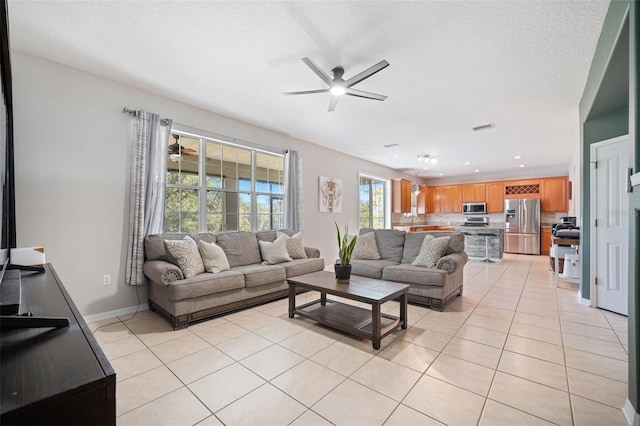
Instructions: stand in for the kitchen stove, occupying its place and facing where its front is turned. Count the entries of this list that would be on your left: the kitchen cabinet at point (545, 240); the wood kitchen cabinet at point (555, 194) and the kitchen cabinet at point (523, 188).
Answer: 3

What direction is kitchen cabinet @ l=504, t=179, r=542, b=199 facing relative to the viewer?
toward the camera

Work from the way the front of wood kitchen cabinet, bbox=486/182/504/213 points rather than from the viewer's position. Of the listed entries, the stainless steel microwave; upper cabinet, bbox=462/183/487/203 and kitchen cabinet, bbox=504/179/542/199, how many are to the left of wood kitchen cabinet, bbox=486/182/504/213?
1

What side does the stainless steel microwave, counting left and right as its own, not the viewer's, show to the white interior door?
front

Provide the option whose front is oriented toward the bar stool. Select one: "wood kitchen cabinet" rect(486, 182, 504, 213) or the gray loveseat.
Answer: the wood kitchen cabinet

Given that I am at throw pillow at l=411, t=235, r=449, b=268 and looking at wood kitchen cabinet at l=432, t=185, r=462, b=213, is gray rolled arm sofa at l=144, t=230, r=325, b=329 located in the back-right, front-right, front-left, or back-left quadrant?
back-left

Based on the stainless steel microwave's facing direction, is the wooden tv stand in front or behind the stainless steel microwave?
in front

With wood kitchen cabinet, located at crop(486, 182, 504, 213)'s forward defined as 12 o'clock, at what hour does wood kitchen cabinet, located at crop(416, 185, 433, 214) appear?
wood kitchen cabinet, located at crop(416, 185, 433, 214) is roughly at 3 o'clock from wood kitchen cabinet, located at crop(486, 182, 504, 213).

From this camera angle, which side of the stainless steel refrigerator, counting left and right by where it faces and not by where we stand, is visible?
front

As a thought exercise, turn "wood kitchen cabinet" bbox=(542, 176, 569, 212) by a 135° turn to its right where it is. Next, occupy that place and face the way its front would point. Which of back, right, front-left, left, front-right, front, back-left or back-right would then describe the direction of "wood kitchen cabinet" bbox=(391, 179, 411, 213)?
left

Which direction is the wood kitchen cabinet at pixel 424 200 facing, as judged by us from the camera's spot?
facing the viewer and to the right of the viewer

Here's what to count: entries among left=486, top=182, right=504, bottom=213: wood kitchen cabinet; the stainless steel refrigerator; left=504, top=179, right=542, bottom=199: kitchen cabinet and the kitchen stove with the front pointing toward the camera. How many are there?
4

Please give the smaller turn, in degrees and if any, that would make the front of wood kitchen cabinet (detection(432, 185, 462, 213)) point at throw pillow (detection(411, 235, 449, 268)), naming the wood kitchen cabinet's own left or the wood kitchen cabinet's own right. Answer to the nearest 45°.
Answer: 0° — it already faces it

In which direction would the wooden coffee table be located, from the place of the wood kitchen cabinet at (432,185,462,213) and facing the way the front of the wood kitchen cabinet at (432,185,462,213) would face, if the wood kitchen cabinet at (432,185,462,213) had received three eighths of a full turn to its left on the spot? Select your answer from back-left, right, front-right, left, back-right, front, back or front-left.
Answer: back-right

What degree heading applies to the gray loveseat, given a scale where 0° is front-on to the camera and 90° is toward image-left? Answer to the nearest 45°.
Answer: approximately 45°

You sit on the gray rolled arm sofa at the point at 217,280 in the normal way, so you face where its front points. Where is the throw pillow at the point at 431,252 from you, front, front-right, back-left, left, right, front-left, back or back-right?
front-left

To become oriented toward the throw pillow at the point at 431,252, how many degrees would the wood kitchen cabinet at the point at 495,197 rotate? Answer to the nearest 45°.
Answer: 0° — it already faces it

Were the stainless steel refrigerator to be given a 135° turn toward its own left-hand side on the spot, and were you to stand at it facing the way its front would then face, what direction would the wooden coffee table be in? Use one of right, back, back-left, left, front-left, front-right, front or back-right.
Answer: back-right
